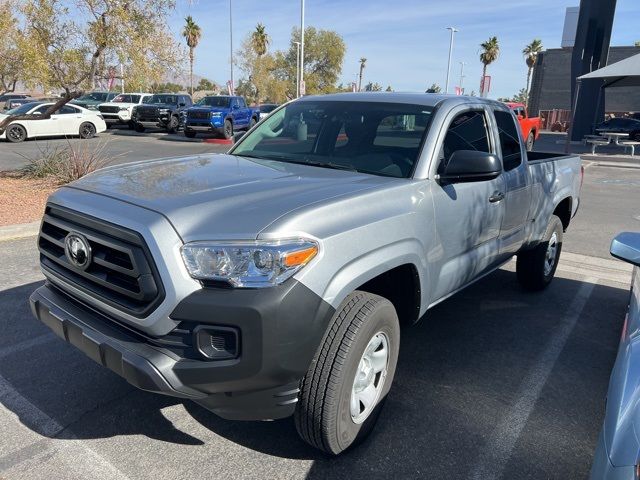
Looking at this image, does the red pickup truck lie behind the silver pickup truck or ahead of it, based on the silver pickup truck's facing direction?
behind

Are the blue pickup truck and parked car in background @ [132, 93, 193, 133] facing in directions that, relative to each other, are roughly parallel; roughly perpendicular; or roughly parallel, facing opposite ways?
roughly parallel

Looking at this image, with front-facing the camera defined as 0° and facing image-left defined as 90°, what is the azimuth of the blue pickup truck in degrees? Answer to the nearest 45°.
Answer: approximately 45°

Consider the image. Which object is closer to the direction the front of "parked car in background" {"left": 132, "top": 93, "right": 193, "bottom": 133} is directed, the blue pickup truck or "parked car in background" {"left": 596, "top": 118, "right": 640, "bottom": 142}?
the blue pickup truck

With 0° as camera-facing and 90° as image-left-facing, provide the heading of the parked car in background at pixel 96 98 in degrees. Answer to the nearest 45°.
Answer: approximately 45°

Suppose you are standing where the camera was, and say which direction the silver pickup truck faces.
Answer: facing the viewer and to the left of the viewer

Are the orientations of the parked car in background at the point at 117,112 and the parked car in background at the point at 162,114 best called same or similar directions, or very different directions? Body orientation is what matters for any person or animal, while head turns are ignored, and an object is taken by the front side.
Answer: same or similar directions

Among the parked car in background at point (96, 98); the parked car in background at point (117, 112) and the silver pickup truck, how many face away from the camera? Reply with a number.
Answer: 0

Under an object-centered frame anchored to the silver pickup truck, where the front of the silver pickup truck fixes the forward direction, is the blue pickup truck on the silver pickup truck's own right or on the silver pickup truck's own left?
on the silver pickup truck's own right

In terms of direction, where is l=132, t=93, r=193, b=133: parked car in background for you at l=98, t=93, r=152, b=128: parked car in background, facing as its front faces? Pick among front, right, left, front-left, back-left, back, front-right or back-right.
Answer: left

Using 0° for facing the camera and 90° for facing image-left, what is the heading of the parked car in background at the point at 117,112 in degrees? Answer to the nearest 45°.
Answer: approximately 45°
